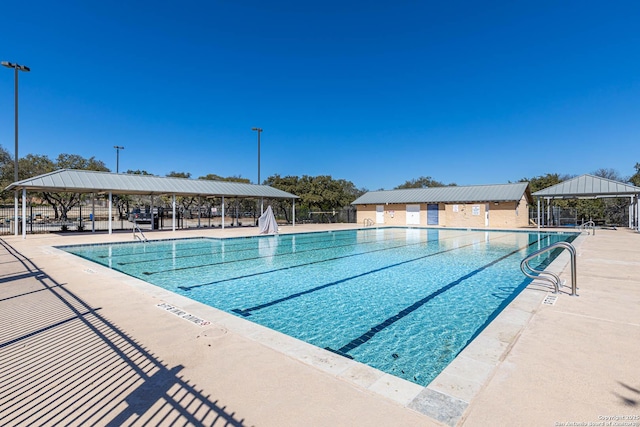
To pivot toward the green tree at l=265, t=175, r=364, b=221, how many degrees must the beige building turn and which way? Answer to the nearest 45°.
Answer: approximately 90° to its right

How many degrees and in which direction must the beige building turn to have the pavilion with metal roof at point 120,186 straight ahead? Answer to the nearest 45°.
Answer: approximately 45° to its right

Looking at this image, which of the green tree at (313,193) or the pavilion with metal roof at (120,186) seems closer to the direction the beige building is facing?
the pavilion with metal roof

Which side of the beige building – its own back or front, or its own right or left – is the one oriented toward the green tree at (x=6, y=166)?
right

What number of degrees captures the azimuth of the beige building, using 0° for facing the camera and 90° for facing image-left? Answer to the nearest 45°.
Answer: approximately 0°

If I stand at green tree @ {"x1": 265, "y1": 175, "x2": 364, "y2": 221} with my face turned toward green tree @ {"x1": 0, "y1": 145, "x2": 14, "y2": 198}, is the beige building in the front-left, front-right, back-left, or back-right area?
back-left

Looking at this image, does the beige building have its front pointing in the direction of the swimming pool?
yes
